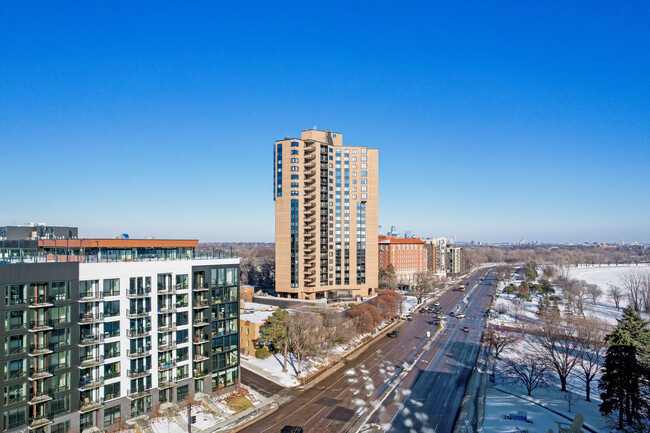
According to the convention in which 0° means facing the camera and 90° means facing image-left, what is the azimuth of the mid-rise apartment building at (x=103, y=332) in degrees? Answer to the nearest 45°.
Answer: approximately 315°
